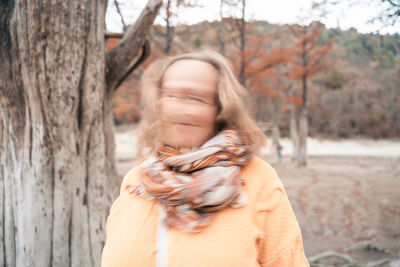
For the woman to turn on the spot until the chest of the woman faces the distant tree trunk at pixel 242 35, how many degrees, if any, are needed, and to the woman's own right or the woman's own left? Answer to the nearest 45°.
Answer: approximately 135° to the woman's own right

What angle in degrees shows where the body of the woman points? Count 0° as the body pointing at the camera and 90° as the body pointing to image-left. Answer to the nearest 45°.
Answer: approximately 45°

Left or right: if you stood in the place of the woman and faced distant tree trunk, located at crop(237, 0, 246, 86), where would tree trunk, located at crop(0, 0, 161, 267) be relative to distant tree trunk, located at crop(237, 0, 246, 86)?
left

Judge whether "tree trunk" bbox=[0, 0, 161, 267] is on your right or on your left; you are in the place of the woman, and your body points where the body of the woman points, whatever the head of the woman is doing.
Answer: on your right

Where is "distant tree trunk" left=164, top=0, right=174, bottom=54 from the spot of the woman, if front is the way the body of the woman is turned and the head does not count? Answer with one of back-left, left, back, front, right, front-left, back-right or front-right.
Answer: back-right

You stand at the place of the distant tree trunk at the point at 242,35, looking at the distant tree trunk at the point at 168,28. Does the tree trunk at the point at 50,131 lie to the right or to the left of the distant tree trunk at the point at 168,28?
left
